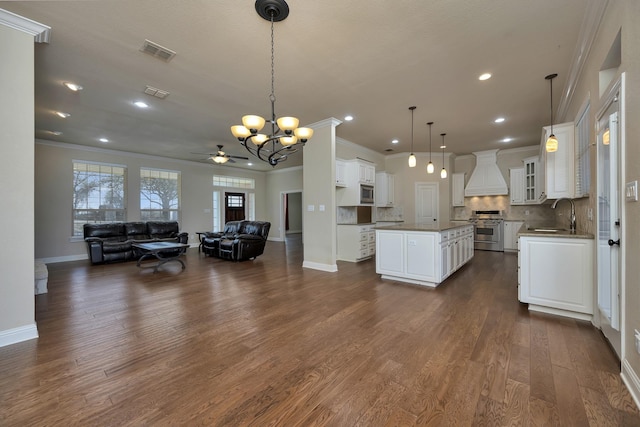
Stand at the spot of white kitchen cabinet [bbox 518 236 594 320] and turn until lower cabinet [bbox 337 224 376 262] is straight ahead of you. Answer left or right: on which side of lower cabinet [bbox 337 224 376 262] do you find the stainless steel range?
right

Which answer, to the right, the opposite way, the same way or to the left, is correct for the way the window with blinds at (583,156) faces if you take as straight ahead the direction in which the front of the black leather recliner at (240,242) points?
to the right

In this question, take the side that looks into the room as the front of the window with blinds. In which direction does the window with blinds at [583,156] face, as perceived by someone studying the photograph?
facing to the left of the viewer

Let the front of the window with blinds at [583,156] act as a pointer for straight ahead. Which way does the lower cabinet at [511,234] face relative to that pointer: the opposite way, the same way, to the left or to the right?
to the left

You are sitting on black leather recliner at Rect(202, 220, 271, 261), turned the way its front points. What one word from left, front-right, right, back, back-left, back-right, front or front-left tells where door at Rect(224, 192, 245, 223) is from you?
back-right

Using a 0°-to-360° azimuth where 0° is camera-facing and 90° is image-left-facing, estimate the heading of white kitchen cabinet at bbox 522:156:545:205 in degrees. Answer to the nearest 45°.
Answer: approximately 45°

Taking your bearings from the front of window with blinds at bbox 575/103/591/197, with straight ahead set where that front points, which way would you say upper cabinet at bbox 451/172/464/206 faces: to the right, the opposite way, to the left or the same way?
to the left

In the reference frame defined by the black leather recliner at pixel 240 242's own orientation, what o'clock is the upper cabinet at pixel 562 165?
The upper cabinet is roughly at 9 o'clock from the black leather recliner.

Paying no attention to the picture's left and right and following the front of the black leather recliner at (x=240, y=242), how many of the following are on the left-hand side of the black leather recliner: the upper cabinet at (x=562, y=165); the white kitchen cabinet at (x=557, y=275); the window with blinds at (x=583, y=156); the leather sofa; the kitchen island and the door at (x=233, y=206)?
4
